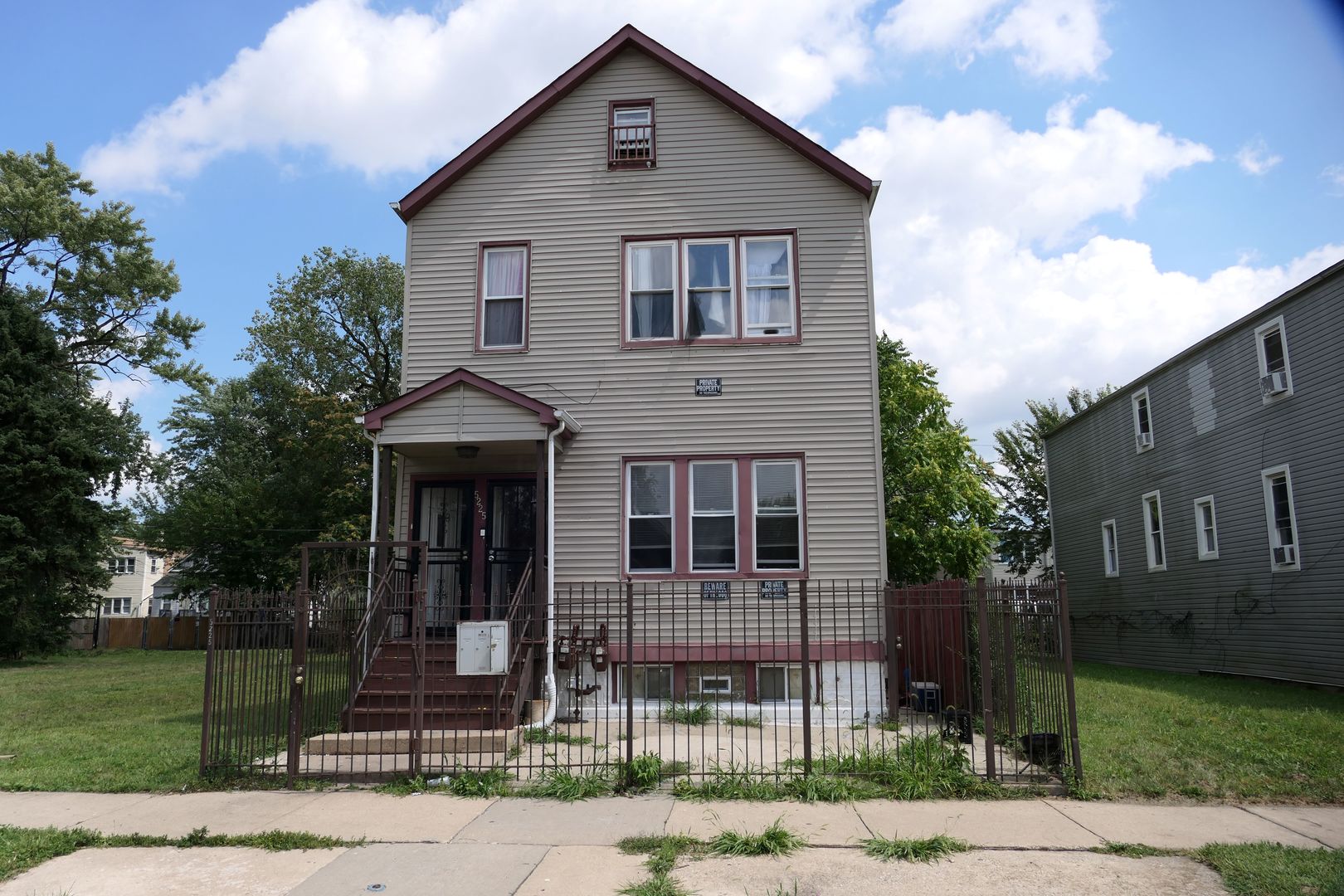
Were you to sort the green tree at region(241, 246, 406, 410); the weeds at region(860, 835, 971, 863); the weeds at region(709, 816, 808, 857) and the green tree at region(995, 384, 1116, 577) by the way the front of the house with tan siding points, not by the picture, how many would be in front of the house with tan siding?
2

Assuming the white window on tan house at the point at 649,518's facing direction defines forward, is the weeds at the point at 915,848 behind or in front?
in front

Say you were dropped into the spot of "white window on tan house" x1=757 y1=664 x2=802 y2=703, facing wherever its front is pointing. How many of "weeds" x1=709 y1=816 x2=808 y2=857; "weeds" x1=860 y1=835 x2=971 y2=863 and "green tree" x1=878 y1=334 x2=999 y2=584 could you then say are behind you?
1

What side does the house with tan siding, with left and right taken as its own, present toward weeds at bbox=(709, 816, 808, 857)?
front

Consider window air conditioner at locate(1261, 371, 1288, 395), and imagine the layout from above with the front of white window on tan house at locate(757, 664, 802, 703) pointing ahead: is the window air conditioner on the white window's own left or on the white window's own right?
on the white window's own left

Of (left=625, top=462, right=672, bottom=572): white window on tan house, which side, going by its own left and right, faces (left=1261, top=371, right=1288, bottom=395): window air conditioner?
left

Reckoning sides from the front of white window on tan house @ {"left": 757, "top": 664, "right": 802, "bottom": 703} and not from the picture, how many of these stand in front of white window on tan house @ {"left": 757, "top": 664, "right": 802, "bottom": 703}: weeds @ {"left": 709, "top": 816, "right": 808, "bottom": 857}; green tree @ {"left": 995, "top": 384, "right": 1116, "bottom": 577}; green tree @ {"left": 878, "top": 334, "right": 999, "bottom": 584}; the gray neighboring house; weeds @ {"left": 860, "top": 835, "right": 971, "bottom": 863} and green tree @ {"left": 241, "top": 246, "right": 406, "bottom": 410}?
2

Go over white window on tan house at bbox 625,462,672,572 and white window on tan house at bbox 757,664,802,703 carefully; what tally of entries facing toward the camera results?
2

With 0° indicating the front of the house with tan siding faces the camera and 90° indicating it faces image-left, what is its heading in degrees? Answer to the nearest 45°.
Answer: approximately 0°

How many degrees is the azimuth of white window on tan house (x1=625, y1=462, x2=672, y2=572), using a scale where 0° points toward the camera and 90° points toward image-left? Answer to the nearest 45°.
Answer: approximately 0°

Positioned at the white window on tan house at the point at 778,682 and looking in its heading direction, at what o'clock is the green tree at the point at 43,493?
The green tree is roughly at 4 o'clock from the white window on tan house.
